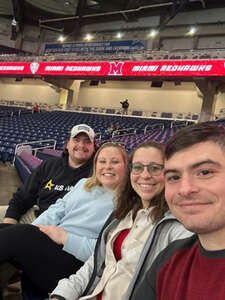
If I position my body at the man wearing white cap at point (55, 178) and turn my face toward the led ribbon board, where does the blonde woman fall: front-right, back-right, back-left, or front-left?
back-right

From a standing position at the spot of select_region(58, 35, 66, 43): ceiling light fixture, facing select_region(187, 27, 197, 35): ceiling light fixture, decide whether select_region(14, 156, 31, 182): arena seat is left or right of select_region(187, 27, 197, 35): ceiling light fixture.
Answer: right

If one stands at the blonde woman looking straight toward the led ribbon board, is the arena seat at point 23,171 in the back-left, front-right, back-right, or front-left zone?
front-left

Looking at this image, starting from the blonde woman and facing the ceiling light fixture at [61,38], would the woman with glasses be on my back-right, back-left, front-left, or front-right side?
back-right

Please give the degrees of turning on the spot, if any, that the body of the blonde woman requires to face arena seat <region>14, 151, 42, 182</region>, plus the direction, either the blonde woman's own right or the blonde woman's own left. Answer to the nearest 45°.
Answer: approximately 135° to the blonde woman's own right

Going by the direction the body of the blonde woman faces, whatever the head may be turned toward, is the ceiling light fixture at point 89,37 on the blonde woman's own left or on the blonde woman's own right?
on the blonde woman's own right

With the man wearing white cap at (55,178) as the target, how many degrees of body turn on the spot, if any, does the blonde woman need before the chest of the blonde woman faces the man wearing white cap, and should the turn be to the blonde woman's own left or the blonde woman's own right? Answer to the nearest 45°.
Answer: approximately 135° to the blonde woman's own right

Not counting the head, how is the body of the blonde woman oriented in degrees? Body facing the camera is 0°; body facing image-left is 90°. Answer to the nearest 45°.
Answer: approximately 45°

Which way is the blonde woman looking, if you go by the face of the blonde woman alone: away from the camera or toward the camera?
toward the camera

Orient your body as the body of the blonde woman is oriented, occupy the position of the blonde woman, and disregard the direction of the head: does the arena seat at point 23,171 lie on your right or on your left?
on your right

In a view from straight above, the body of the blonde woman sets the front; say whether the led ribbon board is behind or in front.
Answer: behind
